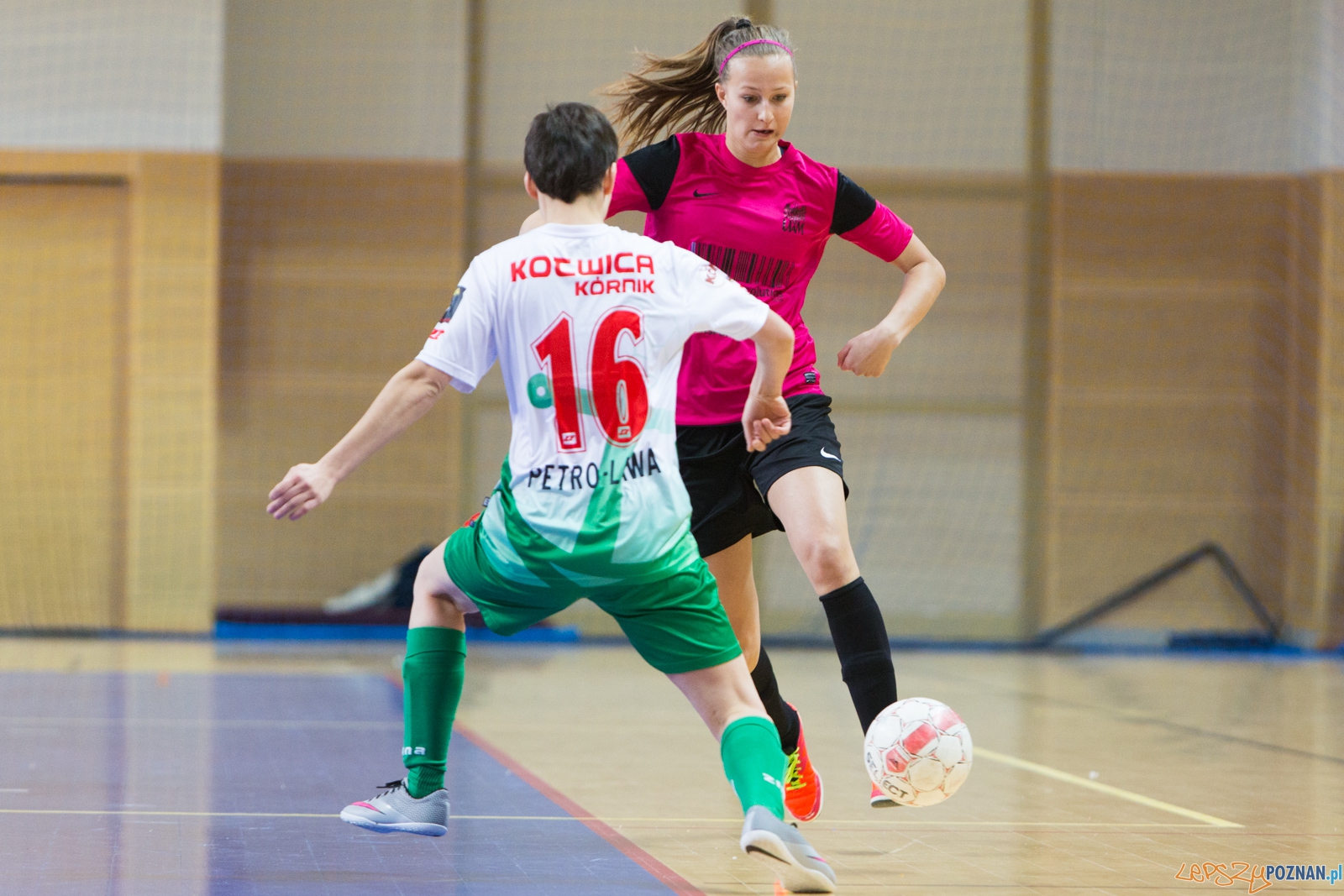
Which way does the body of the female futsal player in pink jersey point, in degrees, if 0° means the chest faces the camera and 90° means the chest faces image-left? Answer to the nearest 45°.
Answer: approximately 0°
